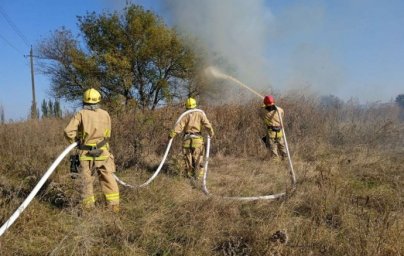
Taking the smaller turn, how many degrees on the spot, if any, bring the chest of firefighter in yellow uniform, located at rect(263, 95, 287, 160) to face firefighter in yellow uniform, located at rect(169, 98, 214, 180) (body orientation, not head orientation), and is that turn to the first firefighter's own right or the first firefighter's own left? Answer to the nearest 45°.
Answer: approximately 90° to the first firefighter's own left

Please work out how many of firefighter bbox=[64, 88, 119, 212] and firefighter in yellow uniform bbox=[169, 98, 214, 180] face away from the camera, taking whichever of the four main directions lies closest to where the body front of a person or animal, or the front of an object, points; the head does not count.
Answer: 2

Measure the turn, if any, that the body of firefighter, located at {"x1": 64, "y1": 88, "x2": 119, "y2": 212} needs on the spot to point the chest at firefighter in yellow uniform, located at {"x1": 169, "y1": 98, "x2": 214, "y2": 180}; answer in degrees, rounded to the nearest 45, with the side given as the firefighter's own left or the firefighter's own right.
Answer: approximately 45° to the firefighter's own right

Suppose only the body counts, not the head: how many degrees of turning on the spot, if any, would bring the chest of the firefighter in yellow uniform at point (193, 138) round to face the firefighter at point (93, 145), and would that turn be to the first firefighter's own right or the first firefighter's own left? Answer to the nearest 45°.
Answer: approximately 135° to the first firefighter's own left

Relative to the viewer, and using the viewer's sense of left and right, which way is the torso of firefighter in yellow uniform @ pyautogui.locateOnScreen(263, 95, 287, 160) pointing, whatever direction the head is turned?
facing away from the viewer and to the left of the viewer

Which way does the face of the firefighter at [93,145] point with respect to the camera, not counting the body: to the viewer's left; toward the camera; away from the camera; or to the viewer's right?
away from the camera

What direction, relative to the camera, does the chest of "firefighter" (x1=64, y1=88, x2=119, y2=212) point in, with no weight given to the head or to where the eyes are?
away from the camera

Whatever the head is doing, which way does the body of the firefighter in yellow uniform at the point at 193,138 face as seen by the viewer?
away from the camera

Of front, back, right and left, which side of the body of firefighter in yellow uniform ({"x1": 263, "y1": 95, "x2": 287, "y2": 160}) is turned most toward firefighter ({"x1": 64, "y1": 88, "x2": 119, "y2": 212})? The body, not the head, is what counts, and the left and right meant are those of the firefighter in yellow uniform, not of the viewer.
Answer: left
